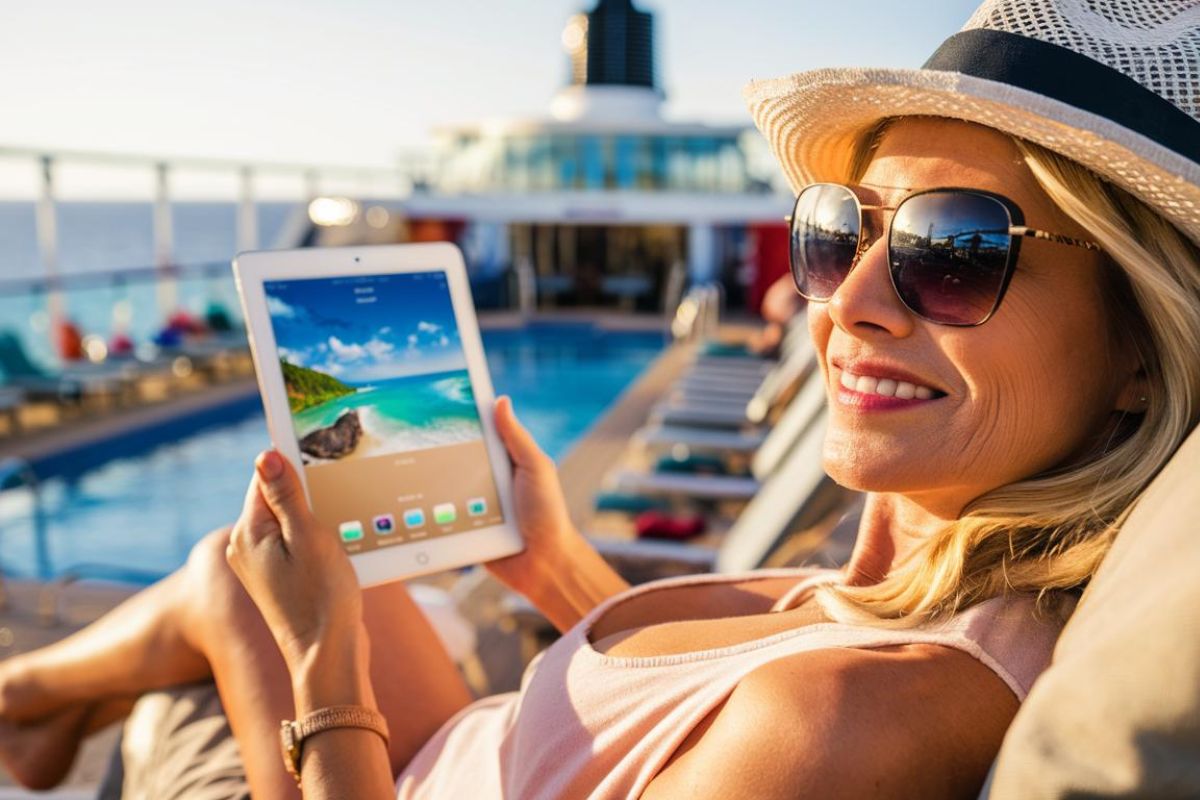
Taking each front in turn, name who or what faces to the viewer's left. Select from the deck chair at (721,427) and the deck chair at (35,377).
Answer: the deck chair at (721,427)

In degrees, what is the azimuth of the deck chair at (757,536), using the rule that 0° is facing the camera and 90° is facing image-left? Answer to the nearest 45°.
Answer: approximately 90°

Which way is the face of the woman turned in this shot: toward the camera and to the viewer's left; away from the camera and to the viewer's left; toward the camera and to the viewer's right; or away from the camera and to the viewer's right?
toward the camera and to the viewer's left

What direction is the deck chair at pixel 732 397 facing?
to the viewer's left

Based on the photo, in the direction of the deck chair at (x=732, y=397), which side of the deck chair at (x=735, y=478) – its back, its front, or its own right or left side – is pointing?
right

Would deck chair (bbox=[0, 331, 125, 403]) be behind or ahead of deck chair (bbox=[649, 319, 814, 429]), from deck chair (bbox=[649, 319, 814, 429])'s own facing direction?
ahead

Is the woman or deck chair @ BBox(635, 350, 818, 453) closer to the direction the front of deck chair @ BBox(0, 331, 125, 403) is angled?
the deck chair

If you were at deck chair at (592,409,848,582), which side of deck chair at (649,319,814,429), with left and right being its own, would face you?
left

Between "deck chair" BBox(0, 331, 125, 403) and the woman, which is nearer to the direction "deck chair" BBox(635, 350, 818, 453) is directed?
the deck chair

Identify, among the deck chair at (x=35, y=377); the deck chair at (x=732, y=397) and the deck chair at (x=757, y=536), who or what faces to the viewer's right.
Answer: the deck chair at (x=35, y=377)

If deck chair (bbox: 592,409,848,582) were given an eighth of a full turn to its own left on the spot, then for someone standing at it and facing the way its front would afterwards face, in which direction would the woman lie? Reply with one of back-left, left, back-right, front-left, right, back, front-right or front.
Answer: front-left

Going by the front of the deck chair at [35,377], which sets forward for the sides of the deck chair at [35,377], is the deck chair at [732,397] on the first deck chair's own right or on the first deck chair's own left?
on the first deck chair's own right

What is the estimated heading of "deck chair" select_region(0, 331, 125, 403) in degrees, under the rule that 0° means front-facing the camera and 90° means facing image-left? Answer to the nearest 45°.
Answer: approximately 270°

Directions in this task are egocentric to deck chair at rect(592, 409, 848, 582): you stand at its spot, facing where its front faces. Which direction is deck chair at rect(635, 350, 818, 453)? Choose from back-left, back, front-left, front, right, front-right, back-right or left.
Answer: right
